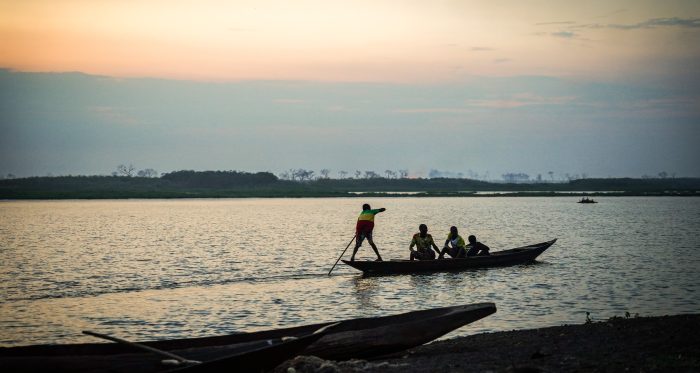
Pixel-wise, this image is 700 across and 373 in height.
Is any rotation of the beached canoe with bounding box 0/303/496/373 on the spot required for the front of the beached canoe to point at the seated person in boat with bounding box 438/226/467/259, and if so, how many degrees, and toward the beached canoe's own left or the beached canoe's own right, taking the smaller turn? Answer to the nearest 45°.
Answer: approximately 45° to the beached canoe's own left

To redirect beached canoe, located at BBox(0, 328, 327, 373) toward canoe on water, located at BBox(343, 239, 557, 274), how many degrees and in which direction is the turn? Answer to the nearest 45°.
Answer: approximately 45° to its left

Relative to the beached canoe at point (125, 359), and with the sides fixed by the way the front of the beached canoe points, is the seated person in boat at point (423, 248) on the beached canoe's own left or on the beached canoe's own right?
on the beached canoe's own left

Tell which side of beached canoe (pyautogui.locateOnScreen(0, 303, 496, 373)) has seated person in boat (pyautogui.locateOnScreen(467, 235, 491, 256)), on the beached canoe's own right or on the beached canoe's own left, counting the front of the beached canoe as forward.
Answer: on the beached canoe's own left

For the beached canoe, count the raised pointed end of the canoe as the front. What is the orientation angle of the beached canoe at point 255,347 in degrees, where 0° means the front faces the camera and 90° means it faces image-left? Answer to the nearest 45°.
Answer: approximately 270°

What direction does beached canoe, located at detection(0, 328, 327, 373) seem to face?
to the viewer's right

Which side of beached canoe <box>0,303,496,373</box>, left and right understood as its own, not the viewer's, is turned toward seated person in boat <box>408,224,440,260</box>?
left

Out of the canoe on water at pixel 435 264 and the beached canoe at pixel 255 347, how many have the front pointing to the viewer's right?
2

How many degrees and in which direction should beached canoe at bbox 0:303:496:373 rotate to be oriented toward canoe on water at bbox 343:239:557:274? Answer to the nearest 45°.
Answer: approximately 45° to its left

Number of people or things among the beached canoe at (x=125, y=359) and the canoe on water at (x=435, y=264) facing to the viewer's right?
2

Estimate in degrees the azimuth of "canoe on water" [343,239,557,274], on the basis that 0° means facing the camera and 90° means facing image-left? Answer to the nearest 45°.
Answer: approximately 270°
